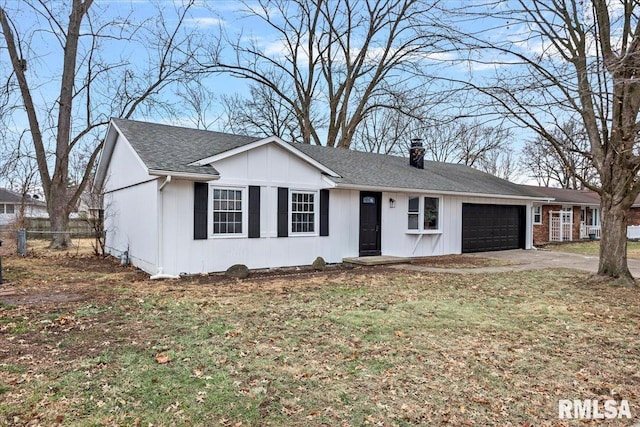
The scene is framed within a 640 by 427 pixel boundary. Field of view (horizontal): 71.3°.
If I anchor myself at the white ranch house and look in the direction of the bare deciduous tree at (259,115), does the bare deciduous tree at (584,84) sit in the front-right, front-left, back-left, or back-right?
back-right

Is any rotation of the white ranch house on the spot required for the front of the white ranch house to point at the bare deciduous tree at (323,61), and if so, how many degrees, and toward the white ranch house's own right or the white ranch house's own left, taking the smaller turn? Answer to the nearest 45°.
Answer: approximately 135° to the white ranch house's own left

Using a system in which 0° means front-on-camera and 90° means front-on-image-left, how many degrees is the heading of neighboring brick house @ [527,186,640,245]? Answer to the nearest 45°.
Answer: approximately 315°

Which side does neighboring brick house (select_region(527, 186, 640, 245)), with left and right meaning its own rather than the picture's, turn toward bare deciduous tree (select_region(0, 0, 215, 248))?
right

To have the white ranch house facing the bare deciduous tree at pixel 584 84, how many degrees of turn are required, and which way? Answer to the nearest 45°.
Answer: approximately 45° to its left

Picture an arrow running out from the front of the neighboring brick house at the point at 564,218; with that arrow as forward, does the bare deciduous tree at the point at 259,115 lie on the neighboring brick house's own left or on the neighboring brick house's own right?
on the neighboring brick house's own right

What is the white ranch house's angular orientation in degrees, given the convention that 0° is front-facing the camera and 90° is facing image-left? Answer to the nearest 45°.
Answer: approximately 315°

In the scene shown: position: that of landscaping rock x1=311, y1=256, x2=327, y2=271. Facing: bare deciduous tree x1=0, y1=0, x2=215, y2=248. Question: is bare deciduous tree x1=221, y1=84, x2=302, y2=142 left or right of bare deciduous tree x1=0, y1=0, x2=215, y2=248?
right
